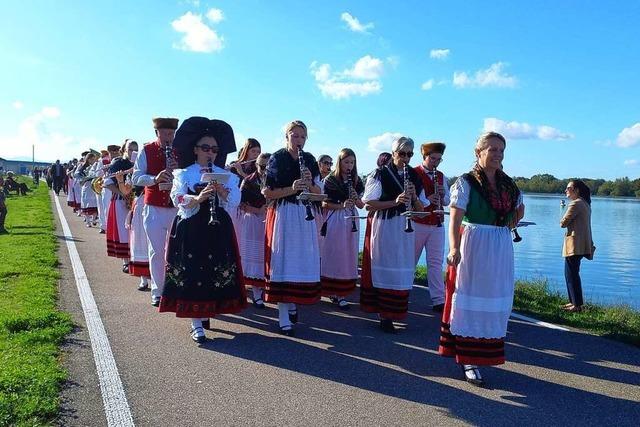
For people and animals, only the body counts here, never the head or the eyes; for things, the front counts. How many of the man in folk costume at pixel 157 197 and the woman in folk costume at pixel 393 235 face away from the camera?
0

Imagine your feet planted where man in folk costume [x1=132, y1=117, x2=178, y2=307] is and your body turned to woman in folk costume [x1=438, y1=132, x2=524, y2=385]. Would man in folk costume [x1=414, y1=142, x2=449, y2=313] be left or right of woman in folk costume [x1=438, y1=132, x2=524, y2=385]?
left

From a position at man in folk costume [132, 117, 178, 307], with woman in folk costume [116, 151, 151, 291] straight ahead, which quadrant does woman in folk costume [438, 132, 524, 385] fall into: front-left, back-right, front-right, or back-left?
back-right

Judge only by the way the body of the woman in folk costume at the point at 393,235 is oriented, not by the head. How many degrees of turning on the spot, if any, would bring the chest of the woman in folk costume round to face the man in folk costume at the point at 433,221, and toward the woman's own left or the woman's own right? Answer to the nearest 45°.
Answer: approximately 135° to the woman's own left

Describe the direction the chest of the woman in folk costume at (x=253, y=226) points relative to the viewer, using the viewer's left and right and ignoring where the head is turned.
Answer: facing the viewer and to the right of the viewer

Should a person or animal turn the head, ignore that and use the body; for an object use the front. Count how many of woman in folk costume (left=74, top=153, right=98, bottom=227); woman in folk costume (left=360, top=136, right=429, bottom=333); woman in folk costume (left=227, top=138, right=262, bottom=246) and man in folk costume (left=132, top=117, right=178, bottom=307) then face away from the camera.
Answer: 0

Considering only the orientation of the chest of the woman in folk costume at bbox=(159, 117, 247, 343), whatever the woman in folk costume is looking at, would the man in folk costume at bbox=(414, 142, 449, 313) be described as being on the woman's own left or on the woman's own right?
on the woman's own left

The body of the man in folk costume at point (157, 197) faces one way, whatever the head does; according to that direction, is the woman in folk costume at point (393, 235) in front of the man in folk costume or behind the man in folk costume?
in front

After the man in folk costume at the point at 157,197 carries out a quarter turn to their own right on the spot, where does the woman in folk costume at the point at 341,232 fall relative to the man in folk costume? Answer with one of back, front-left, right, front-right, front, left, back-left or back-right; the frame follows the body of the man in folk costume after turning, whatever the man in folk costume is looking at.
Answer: back-left

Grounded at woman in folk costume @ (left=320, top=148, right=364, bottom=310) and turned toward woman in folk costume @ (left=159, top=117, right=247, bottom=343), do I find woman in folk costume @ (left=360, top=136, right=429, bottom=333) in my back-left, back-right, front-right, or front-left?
front-left

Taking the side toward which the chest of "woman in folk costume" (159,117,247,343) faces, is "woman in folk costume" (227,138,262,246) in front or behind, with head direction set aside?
behind

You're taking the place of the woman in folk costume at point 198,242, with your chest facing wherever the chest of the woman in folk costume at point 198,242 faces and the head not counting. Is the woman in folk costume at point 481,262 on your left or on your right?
on your left

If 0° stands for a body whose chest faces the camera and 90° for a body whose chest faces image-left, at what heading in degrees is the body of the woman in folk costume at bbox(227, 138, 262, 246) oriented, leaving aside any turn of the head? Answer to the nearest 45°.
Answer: approximately 315°

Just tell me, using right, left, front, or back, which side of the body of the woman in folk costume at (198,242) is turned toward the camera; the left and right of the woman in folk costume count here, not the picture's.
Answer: front

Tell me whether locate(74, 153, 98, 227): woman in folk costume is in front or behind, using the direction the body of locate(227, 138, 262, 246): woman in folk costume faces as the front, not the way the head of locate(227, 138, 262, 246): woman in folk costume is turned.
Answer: behind

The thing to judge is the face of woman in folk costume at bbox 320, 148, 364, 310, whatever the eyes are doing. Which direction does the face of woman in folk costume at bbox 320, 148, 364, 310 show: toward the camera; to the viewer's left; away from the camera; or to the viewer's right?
toward the camera

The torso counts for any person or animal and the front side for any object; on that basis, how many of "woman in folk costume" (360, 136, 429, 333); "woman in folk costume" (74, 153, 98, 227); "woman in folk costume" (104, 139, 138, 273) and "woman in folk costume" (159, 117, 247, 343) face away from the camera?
0

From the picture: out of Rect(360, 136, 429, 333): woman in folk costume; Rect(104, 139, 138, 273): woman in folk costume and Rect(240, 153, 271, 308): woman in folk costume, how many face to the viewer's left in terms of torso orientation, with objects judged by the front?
0
